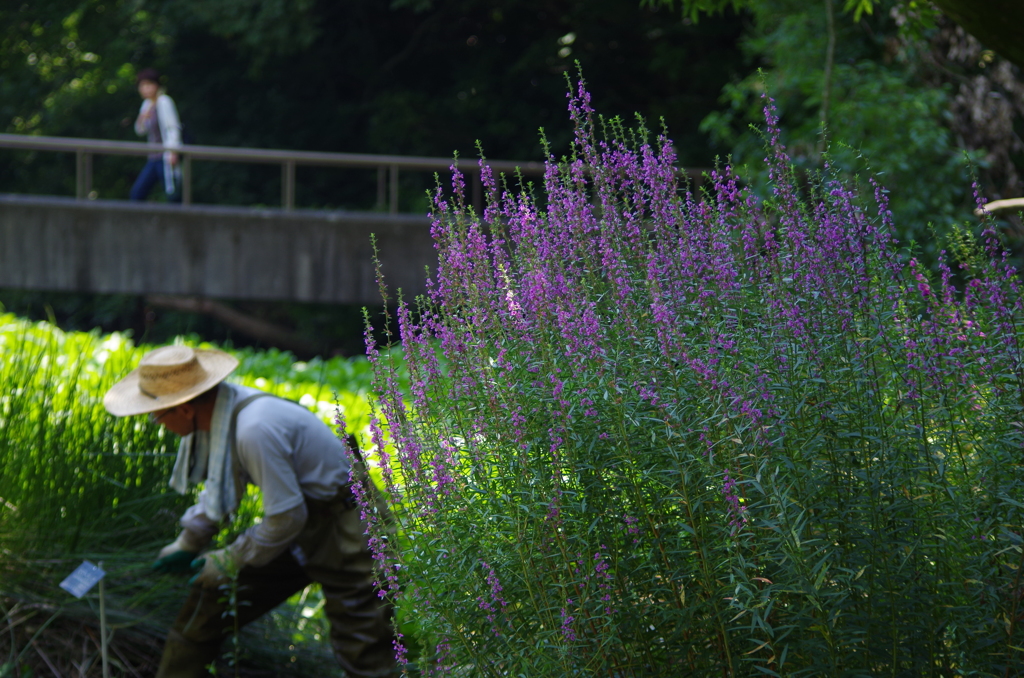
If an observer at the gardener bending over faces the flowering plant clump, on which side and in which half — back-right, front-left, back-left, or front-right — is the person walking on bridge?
back-left

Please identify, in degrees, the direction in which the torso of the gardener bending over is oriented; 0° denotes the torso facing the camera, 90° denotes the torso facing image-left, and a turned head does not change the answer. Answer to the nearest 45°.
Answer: approximately 90°

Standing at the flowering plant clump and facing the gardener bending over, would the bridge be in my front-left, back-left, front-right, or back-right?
front-right

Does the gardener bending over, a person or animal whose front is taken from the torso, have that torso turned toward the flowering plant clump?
no

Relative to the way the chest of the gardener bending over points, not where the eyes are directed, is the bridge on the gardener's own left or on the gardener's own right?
on the gardener's own right

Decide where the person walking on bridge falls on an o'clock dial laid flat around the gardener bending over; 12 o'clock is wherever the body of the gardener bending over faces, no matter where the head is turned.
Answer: The person walking on bridge is roughly at 3 o'clock from the gardener bending over.
